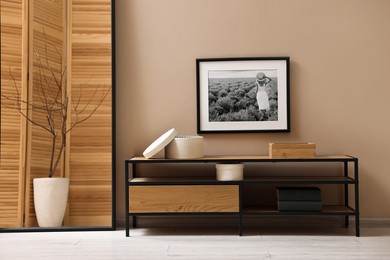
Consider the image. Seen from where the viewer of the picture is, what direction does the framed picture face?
facing the viewer

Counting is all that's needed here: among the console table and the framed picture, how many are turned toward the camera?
2

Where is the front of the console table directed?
toward the camera

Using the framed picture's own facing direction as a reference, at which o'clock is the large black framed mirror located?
The large black framed mirror is roughly at 3 o'clock from the framed picture.

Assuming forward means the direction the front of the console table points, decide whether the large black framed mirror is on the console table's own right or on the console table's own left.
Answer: on the console table's own right
